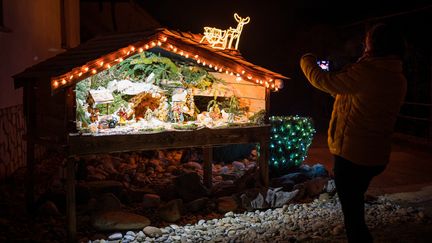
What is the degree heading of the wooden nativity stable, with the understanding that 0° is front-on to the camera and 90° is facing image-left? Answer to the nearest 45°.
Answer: approximately 315°

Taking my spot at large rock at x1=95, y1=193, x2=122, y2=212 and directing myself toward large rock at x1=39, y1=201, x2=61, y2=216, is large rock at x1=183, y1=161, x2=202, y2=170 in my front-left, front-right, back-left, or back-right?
back-right
